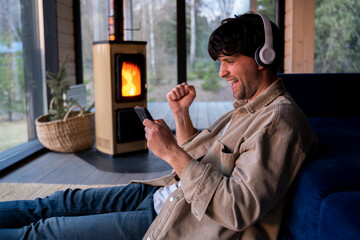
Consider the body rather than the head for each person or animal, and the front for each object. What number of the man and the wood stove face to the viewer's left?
1

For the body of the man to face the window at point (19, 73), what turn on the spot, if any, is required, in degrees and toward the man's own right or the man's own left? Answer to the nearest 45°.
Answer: approximately 45° to the man's own right

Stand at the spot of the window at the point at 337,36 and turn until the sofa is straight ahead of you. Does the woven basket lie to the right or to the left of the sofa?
right

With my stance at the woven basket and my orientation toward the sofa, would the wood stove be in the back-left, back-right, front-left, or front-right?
front-left

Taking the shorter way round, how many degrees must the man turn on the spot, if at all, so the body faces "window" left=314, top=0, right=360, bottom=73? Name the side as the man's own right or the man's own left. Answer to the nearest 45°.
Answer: approximately 135° to the man's own right

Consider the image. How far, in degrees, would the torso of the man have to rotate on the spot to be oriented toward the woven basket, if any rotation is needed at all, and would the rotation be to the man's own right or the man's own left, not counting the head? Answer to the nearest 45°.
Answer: approximately 90° to the man's own right

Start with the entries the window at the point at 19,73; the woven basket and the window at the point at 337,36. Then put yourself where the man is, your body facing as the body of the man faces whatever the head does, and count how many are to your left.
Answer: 0

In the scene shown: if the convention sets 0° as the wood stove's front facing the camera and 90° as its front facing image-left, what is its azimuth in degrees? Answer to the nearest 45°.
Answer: approximately 315°

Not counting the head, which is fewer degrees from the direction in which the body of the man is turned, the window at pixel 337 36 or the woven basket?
the woven basket

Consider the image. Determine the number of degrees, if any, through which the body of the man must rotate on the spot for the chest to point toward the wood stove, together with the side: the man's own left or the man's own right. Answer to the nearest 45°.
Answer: approximately 90° to the man's own right

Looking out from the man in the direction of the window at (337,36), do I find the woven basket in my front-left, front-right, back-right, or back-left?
front-left

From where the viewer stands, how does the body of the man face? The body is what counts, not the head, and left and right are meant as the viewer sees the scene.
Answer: facing to the left of the viewer
